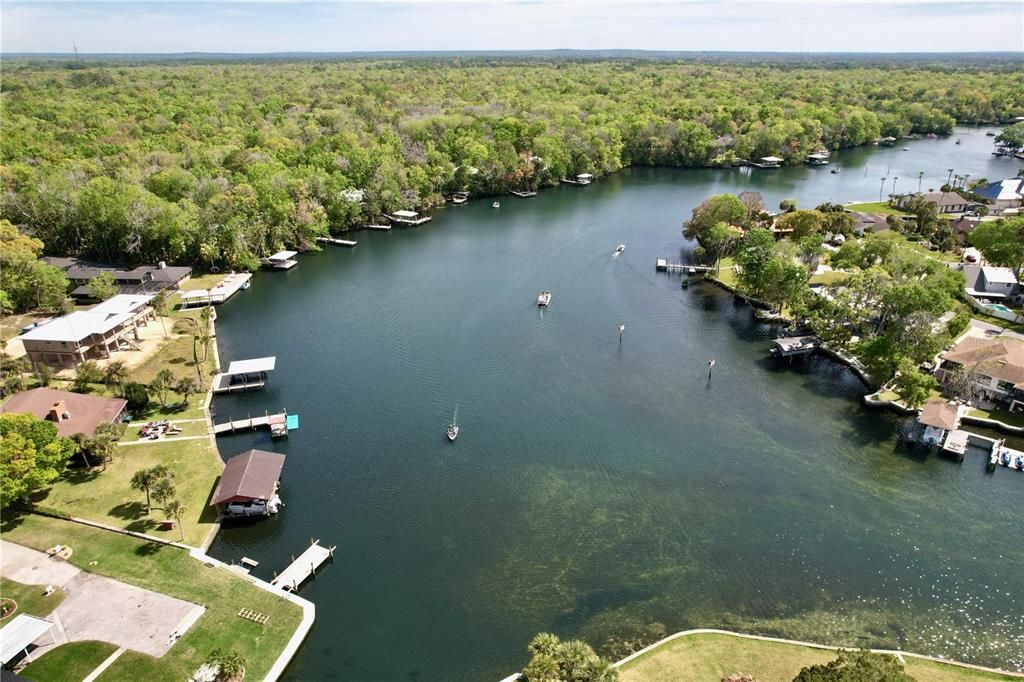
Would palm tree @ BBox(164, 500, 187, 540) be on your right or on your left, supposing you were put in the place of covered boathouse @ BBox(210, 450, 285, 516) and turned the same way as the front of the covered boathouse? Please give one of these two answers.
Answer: on your right

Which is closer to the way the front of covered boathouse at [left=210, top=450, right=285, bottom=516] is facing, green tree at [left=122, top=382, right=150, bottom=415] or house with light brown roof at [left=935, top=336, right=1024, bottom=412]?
the house with light brown roof

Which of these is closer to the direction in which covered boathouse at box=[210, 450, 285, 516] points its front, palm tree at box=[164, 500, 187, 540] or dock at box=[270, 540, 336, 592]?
the dock

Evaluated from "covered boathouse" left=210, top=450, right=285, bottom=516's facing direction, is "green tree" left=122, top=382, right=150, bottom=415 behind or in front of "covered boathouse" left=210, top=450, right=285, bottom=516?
behind

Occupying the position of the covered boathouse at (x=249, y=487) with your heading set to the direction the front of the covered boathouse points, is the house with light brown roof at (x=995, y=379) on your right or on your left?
on your left
